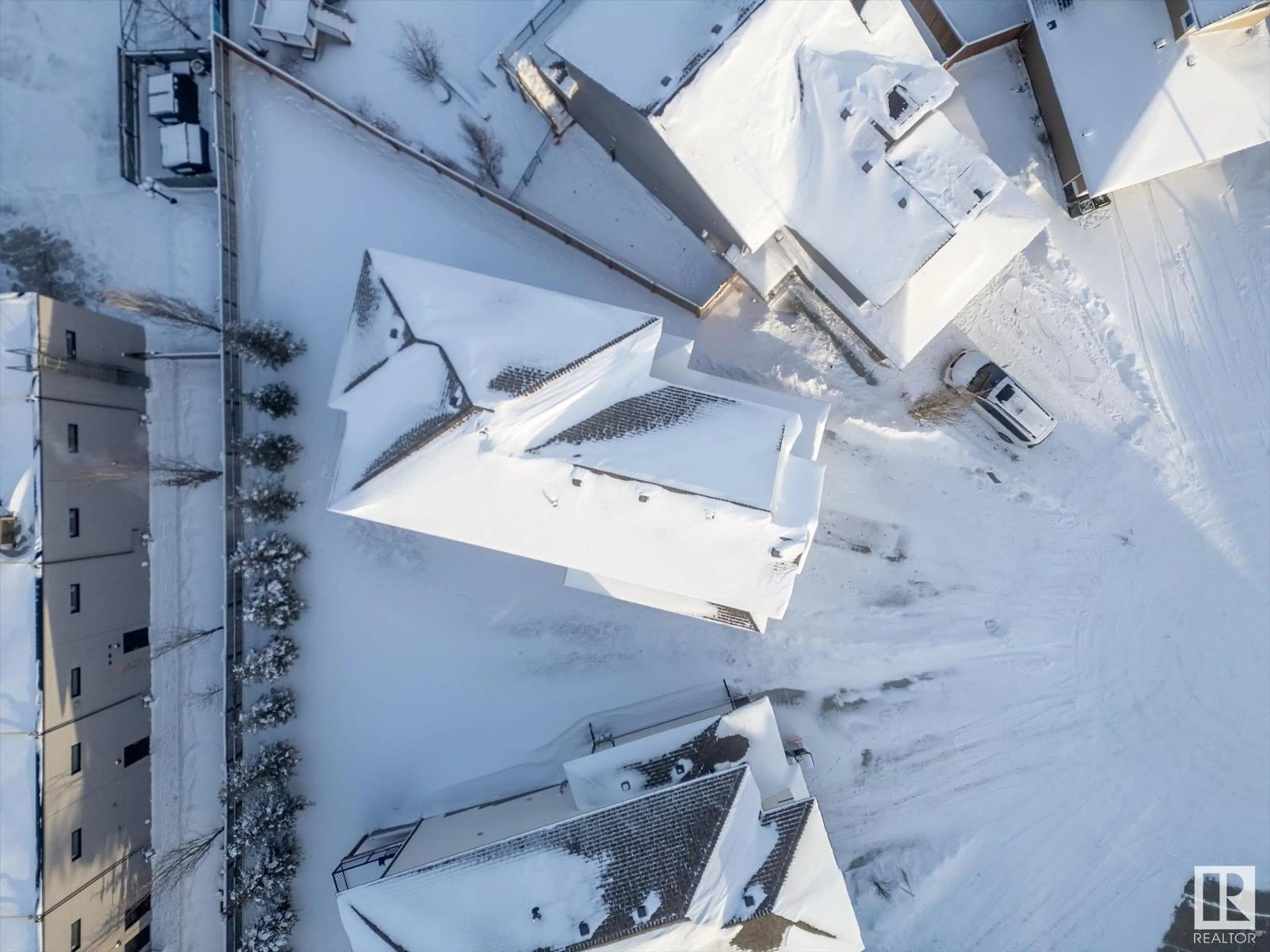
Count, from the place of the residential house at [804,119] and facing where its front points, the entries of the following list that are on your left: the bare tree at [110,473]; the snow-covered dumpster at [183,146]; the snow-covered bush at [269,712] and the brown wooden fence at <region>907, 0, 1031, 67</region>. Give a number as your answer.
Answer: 1

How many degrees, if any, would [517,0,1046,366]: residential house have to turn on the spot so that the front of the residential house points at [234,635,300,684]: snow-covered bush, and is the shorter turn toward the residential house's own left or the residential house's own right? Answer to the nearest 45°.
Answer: approximately 135° to the residential house's own right

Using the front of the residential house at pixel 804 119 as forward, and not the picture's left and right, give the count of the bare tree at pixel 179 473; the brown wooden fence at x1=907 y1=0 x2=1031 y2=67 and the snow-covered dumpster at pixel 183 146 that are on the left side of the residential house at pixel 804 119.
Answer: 1

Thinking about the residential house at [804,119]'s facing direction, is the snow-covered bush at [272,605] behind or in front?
behind

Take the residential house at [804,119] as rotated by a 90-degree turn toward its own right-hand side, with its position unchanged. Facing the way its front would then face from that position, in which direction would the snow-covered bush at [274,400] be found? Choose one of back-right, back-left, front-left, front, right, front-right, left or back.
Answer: front-right

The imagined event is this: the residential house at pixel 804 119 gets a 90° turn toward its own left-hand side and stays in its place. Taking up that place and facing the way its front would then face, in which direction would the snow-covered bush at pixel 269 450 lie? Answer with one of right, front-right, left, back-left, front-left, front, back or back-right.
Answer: back-left

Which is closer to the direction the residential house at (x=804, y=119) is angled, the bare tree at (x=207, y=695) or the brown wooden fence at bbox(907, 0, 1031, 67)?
the brown wooden fence

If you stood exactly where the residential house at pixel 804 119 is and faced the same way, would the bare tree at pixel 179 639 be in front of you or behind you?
behind

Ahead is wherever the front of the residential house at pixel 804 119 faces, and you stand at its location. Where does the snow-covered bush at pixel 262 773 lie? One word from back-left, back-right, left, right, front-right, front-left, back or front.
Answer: back-right

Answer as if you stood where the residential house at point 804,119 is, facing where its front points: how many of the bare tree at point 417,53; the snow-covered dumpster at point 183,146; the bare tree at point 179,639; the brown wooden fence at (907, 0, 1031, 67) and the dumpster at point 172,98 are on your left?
1
